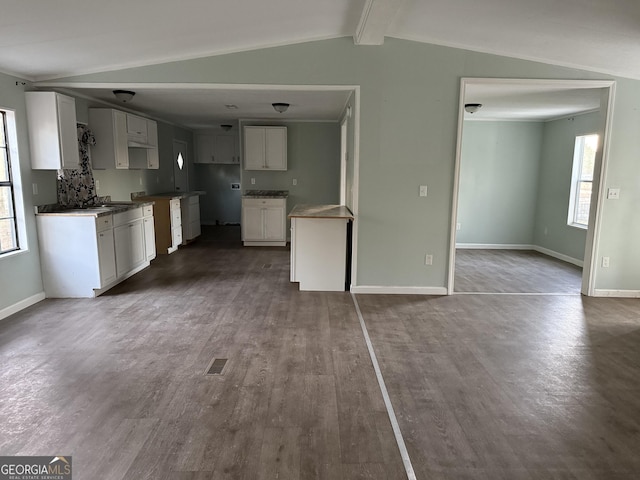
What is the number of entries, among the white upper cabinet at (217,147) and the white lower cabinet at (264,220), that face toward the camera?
2

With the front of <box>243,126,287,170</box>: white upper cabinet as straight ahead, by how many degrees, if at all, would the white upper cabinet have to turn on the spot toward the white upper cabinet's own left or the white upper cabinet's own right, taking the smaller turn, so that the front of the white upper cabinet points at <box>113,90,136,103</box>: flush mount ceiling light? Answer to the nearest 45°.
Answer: approximately 45° to the white upper cabinet's own right

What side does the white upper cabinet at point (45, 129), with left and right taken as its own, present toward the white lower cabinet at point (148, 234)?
left

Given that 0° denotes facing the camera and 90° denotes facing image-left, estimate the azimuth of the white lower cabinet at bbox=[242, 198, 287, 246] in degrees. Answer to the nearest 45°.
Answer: approximately 0°

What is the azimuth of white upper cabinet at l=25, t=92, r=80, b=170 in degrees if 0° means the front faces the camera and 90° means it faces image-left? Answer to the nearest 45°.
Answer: approximately 315°

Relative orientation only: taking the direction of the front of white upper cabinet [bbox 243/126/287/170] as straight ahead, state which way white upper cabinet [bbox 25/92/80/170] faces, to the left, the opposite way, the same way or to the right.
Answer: to the left

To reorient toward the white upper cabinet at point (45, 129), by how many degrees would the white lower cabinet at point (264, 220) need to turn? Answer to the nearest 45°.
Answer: approximately 45° to its right

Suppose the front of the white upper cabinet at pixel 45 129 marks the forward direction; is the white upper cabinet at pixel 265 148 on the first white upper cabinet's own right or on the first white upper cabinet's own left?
on the first white upper cabinet's own left

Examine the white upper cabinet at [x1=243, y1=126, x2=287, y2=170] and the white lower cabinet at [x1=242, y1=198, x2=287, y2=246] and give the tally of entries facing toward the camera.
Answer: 2
